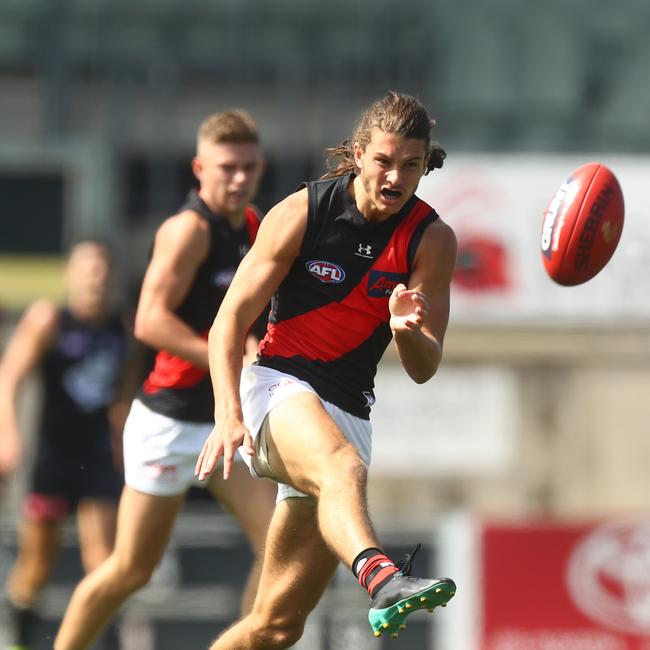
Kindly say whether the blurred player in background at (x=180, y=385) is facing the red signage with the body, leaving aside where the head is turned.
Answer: no

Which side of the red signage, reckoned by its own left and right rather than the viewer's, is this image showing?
front

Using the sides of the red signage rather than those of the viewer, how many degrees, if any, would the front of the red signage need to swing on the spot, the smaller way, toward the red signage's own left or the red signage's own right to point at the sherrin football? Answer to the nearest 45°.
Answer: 0° — it already faces it

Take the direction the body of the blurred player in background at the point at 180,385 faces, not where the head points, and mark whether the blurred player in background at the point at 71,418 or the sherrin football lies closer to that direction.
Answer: the sherrin football

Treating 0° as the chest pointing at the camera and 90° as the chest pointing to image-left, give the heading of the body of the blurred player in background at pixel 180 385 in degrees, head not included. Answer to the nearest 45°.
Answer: approximately 315°

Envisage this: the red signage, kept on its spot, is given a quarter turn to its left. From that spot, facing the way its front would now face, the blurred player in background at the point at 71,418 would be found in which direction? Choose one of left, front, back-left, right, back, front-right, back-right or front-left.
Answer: back-right

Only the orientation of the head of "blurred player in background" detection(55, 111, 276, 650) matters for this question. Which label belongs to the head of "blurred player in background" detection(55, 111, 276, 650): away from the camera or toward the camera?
toward the camera

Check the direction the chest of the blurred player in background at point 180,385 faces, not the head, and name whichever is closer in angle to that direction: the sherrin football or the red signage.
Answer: the sherrin football

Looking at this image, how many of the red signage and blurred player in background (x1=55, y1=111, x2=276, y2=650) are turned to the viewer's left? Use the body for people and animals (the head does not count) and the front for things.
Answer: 0

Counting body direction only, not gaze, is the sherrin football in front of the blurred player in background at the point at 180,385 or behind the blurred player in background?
in front

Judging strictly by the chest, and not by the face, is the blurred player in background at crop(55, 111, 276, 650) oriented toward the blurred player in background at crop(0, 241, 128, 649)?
no

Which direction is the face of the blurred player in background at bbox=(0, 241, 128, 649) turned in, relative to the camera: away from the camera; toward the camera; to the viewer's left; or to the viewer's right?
toward the camera

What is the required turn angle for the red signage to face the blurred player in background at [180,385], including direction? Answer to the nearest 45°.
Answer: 0° — it already faces them
